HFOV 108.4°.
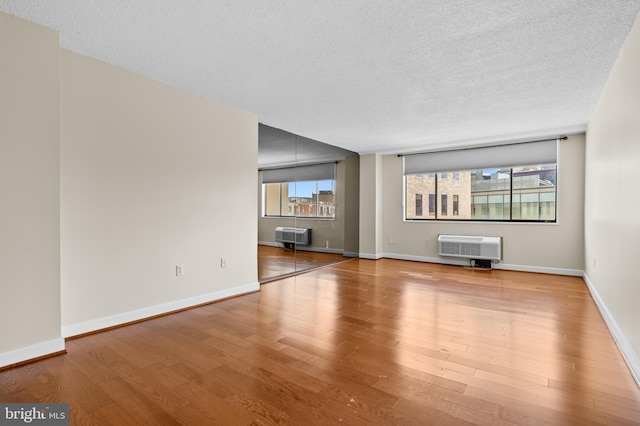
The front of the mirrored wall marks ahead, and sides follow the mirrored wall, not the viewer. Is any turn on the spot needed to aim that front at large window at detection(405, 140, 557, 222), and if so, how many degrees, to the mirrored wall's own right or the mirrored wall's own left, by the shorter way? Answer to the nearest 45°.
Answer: approximately 45° to the mirrored wall's own left

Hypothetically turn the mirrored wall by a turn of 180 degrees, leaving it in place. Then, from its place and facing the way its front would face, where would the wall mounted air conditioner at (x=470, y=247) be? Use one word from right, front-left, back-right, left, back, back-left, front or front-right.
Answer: back-right

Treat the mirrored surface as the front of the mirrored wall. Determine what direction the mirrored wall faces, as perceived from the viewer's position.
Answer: facing the viewer and to the right of the viewer
